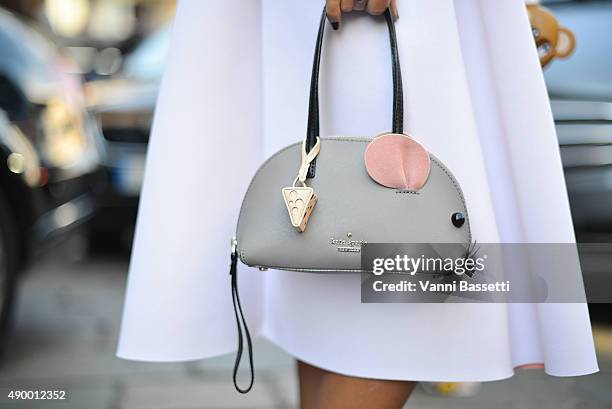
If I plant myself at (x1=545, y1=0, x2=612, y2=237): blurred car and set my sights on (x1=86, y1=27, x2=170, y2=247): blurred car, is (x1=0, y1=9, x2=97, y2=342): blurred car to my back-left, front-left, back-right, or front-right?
front-left

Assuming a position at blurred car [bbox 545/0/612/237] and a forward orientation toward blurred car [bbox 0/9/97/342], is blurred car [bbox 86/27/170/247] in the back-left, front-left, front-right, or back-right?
front-right
